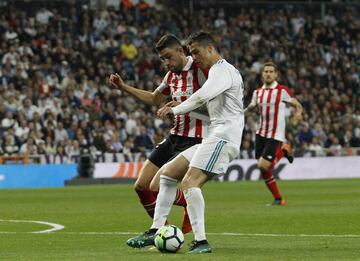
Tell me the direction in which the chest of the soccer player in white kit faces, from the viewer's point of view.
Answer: to the viewer's left

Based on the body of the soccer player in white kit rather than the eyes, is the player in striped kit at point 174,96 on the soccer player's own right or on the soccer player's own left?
on the soccer player's own right

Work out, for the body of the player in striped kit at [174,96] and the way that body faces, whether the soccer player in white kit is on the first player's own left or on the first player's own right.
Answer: on the first player's own left

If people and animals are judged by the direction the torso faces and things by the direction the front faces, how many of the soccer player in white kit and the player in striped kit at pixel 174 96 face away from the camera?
0
